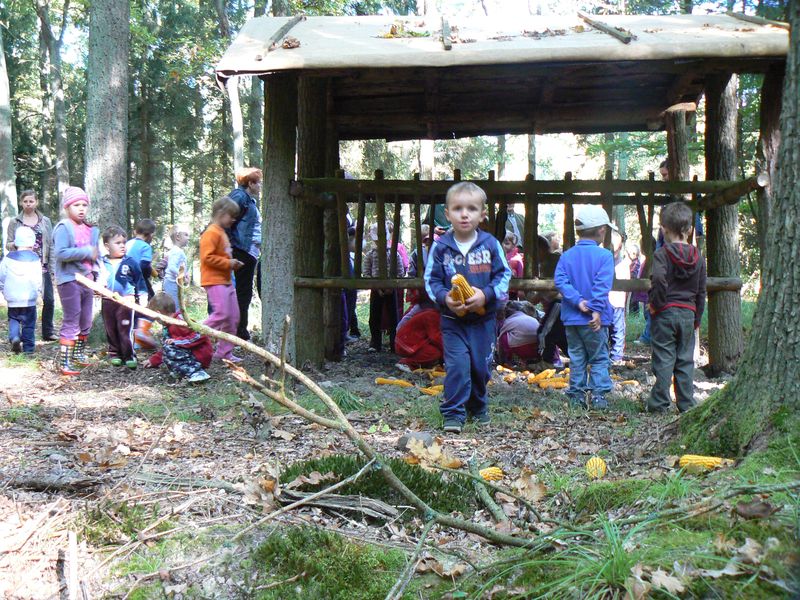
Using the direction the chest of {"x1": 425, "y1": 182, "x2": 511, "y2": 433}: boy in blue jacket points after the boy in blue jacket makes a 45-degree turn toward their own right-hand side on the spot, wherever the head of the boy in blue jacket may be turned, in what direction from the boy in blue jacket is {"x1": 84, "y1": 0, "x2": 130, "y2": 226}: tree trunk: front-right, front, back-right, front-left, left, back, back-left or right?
right

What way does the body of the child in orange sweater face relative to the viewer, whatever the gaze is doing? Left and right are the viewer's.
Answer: facing to the right of the viewer

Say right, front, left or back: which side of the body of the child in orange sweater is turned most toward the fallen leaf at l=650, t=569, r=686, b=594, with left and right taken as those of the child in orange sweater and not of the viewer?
right

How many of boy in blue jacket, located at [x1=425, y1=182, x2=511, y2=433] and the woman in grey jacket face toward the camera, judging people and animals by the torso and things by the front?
2

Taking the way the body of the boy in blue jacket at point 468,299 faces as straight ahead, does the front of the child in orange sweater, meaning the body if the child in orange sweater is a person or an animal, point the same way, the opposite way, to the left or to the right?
to the left
